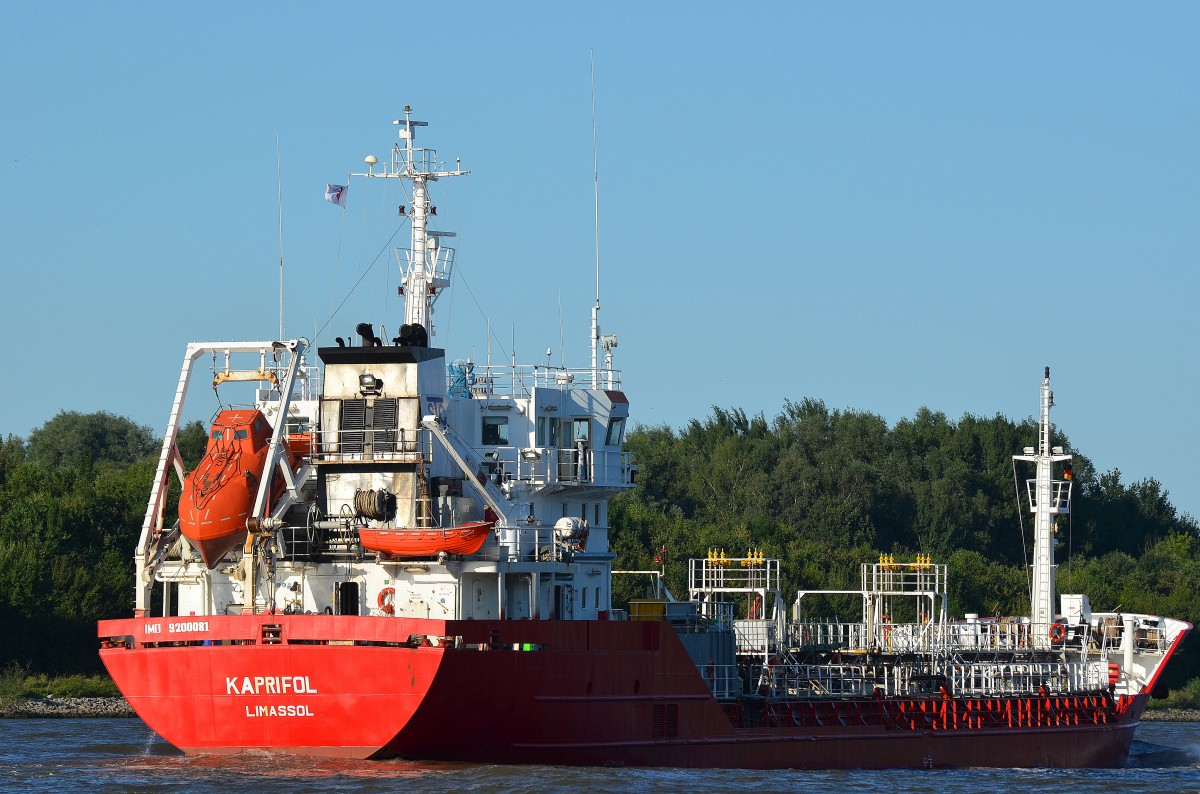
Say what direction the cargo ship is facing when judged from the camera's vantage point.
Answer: facing away from the viewer and to the right of the viewer
